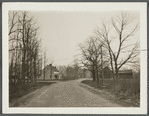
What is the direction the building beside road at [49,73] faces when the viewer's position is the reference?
facing the viewer and to the right of the viewer
